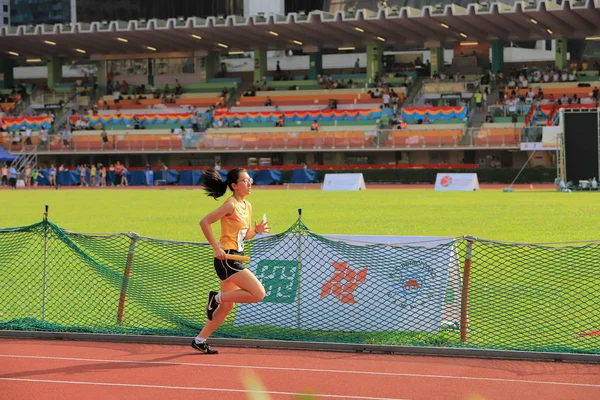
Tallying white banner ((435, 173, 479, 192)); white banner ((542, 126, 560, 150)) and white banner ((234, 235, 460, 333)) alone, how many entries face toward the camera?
3

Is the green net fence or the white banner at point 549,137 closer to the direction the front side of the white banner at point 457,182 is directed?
the green net fence

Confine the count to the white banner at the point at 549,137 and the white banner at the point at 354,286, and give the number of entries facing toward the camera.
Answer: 2

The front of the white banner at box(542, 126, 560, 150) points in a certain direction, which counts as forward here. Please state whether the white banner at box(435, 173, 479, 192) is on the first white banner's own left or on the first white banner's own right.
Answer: on the first white banner's own right

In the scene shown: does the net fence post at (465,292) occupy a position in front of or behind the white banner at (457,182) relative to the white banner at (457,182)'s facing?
in front

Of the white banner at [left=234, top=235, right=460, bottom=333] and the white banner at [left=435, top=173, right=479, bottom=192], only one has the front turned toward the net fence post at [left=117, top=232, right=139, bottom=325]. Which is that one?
the white banner at [left=435, top=173, right=479, bottom=192]

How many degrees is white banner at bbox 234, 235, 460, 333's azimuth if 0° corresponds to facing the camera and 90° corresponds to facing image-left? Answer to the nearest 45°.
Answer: approximately 0°

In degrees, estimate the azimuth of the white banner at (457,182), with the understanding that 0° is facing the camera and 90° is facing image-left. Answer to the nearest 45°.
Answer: approximately 0°

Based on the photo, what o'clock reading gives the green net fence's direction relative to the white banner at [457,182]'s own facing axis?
The green net fence is roughly at 12 o'clock from the white banner.

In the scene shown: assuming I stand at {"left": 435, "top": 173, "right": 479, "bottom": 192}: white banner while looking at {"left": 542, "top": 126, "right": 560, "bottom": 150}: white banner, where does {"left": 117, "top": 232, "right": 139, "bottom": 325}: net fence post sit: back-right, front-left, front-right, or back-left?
back-right

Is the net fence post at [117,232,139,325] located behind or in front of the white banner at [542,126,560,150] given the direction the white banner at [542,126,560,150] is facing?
in front

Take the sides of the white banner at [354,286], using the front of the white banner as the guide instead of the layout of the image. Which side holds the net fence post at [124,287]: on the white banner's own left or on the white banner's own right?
on the white banner's own right

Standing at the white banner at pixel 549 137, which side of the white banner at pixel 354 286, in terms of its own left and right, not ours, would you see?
back
